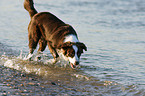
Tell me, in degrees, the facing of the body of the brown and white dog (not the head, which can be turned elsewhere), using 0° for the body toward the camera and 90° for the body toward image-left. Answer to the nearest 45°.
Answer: approximately 315°
